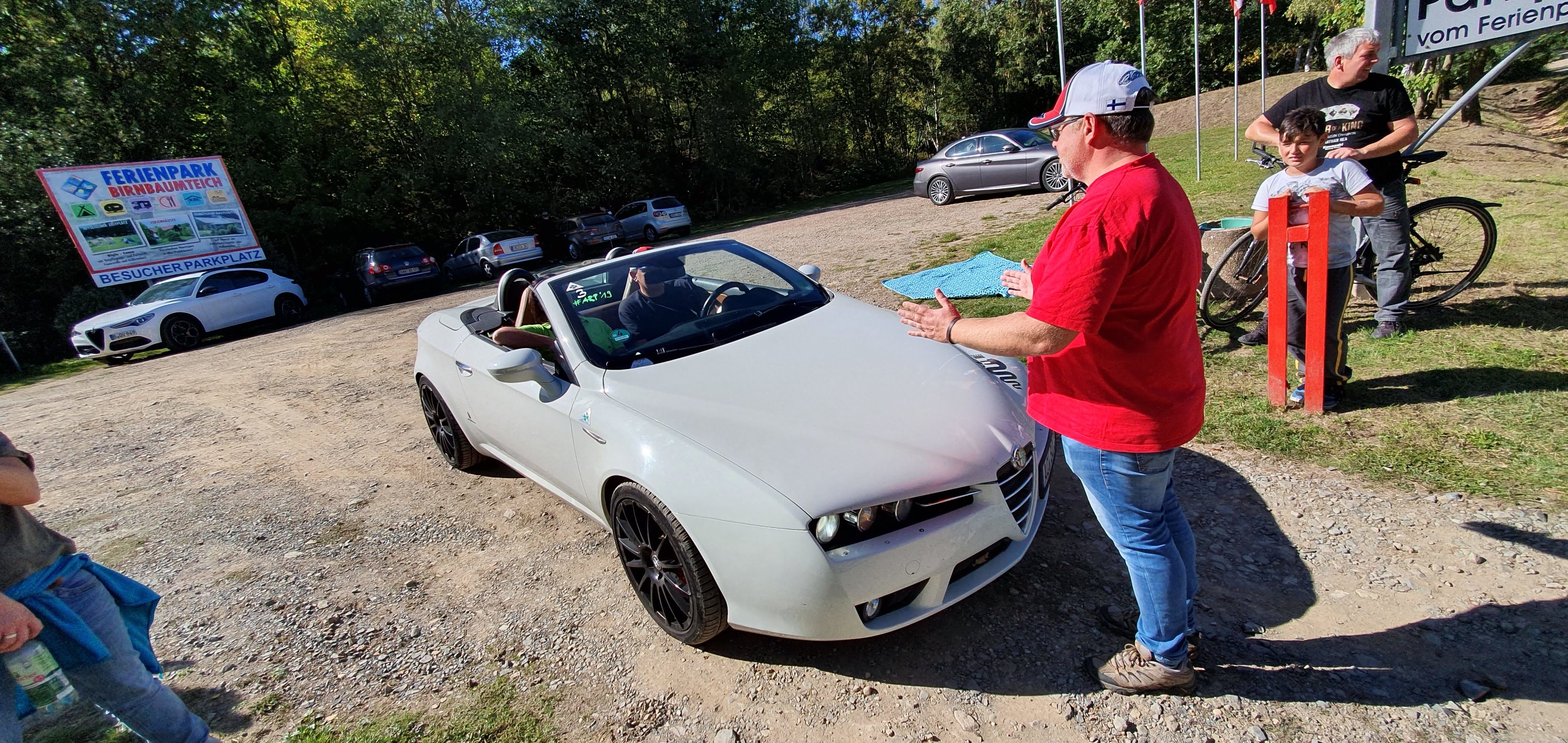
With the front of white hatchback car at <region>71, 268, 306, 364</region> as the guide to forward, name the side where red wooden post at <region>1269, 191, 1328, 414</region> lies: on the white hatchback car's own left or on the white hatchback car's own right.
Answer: on the white hatchback car's own left

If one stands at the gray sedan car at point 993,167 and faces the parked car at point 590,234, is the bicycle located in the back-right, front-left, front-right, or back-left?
back-left

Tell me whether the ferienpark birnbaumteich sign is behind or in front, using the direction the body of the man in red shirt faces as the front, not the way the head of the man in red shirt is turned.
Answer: in front

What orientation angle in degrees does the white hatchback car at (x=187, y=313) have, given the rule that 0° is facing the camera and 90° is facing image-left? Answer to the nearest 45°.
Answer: approximately 45°

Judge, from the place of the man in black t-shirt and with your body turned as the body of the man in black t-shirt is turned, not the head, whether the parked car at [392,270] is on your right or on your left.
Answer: on your right

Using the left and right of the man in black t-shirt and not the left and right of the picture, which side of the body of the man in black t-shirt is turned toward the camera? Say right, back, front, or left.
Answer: front

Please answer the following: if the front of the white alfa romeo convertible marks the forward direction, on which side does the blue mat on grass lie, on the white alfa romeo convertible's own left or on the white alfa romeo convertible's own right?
on the white alfa romeo convertible's own left

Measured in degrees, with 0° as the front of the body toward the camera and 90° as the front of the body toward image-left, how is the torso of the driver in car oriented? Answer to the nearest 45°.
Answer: approximately 315°

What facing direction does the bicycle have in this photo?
to the viewer's left

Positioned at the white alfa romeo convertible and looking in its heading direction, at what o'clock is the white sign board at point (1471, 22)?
The white sign board is roughly at 10 o'clock from the white alfa romeo convertible.

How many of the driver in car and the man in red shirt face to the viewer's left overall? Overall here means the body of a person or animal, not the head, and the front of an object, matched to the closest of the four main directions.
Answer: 1

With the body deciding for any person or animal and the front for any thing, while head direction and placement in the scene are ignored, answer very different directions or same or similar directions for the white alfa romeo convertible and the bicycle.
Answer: very different directions

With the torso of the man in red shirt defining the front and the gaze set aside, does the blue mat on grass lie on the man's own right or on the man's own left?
on the man's own right

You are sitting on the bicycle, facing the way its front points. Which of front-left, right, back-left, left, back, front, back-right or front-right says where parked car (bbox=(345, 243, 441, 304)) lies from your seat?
front

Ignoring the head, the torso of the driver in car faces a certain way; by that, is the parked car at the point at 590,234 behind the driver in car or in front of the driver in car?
behind

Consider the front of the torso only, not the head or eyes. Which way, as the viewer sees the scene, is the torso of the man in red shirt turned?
to the viewer's left

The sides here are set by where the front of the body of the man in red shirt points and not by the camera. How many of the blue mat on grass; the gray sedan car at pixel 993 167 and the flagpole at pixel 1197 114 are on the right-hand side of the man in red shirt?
3
